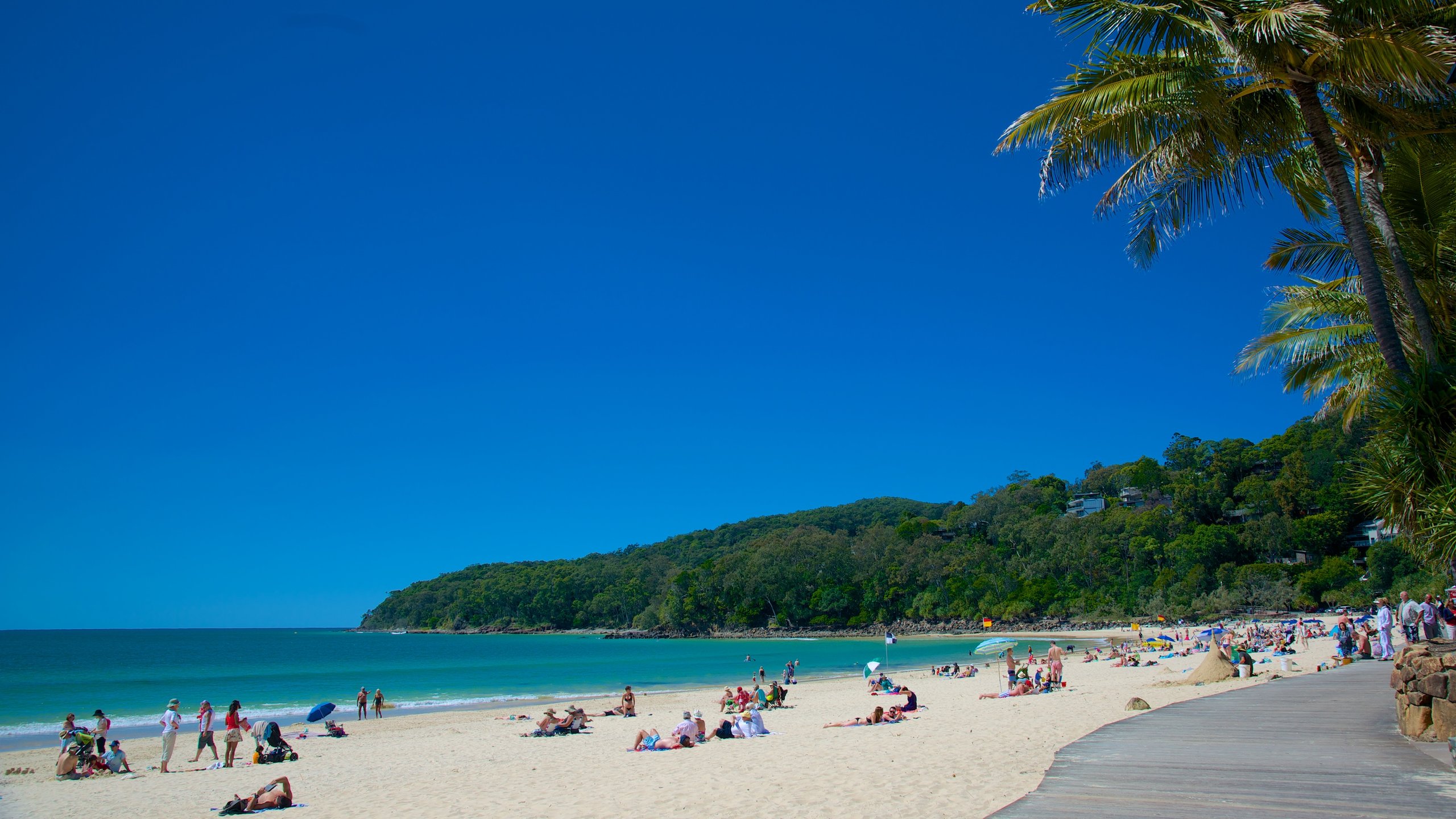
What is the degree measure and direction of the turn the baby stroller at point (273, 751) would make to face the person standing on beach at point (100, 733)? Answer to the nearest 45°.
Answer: approximately 135° to its left

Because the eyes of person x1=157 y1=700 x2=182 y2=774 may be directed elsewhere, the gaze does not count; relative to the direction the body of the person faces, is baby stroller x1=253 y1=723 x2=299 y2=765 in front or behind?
in front

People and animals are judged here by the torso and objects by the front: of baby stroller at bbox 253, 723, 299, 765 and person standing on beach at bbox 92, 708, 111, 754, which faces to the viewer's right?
the baby stroller

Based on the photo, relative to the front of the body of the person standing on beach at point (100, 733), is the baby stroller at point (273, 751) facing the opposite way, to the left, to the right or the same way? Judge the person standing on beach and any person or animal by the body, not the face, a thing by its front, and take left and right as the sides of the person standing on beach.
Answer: the opposite way

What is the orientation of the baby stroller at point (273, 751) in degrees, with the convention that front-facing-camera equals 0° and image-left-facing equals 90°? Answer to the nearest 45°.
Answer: approximately 270°

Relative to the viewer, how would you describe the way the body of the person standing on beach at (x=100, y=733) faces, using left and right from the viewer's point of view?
facing to the left of the viewer
